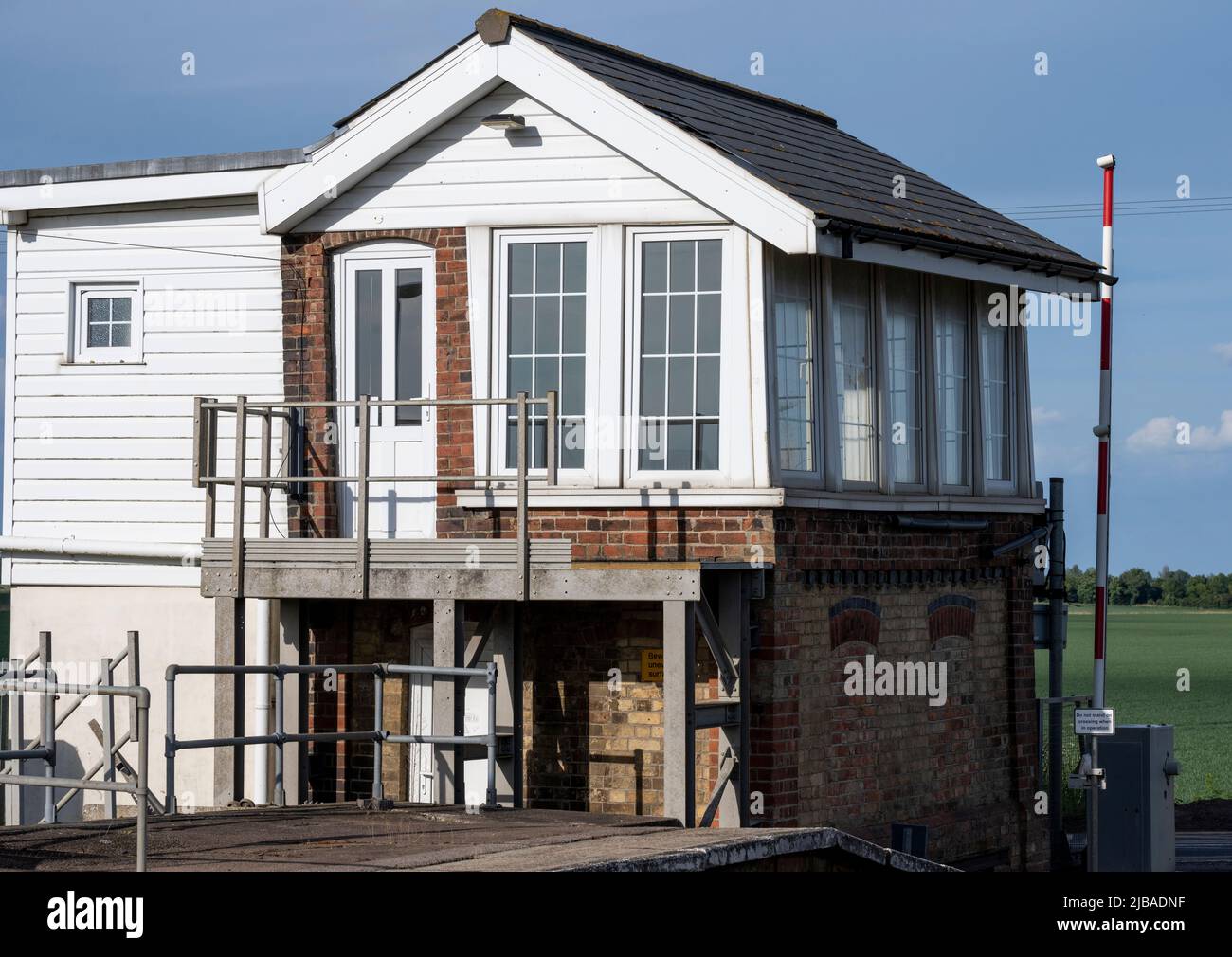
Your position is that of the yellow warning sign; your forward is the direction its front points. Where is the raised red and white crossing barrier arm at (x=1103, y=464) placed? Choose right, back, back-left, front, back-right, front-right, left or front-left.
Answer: back-left

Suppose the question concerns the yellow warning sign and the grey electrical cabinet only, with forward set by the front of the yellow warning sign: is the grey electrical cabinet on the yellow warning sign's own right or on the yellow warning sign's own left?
on the yellow warning sign's own left

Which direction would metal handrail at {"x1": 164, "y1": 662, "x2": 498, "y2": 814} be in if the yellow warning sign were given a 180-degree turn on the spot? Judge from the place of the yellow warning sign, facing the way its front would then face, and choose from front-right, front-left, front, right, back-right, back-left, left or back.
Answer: back-left

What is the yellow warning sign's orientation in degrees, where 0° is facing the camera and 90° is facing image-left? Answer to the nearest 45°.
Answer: approximately 0°

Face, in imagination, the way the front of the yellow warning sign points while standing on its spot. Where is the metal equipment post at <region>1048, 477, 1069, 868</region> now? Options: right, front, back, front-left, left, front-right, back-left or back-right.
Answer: back-left
